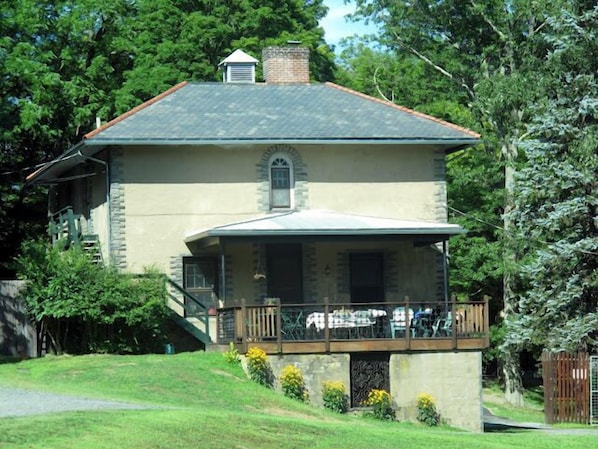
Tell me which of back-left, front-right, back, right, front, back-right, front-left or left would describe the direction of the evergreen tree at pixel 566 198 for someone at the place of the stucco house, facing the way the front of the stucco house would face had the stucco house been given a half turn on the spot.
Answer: right

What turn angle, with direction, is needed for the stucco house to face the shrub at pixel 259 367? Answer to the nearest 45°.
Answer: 0° — it already faces it

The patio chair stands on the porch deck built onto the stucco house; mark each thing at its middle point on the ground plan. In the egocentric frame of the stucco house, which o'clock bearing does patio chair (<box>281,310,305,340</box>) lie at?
The patio chair is roughly at 12 o'clock from the stucco house.

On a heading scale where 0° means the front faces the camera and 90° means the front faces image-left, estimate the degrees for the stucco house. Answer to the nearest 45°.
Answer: approximately 0°
